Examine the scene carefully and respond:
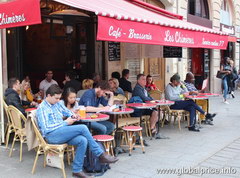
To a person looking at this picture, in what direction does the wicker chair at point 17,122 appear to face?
facing away from the viewer and to the right of the viewer

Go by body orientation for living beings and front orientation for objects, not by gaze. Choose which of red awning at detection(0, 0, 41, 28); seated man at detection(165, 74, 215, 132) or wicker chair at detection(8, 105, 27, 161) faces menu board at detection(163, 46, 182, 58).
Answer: the wicker chair

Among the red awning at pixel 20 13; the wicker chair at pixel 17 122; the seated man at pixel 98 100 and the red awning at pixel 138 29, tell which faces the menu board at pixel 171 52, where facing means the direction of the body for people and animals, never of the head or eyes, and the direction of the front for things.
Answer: the wicker chair

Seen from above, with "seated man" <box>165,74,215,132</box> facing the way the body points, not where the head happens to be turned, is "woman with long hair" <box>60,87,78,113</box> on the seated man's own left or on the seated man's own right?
on the seated man's own right
